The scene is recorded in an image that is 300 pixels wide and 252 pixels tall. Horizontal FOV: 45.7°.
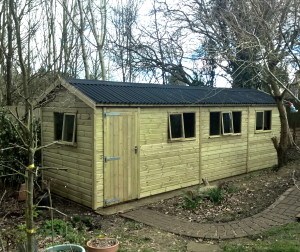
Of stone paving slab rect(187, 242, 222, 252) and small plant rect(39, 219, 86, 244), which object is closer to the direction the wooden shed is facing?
the stone paving slab

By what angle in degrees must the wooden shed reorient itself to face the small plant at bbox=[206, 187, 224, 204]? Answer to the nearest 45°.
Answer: approximately 45° to its left

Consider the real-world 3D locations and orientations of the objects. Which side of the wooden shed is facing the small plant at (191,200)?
front

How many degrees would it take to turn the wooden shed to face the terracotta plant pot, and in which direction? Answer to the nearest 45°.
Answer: approximately 45° to its right

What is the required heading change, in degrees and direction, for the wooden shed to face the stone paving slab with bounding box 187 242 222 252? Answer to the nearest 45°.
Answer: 0° — it already faces it

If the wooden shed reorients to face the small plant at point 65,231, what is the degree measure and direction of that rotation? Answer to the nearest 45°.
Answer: approximately 45° to its right

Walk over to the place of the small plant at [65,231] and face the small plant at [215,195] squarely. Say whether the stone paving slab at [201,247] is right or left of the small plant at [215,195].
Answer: right

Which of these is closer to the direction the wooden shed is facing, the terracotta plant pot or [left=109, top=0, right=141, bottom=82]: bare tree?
the terracotta plant pot

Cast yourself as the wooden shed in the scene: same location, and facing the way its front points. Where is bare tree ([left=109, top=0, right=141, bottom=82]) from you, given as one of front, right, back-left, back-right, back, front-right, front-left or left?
back-left

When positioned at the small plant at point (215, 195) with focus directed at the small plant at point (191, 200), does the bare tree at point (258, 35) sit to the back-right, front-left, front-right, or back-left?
back-right

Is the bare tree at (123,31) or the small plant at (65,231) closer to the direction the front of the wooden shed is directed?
the small plant
